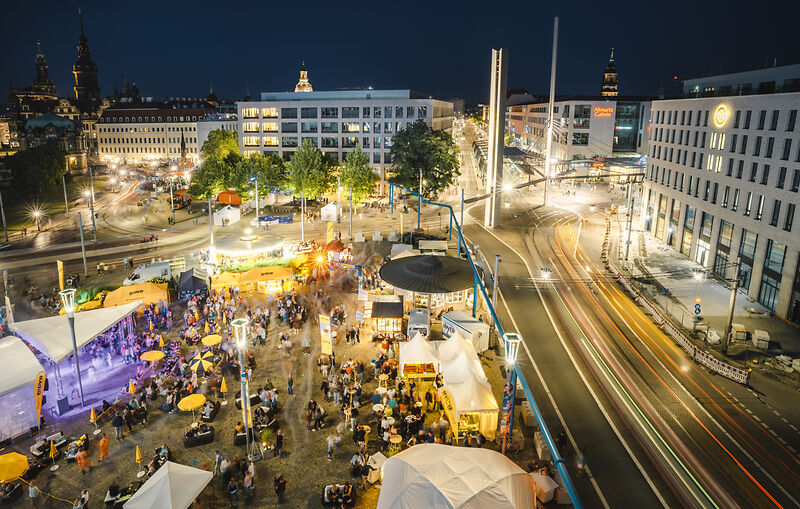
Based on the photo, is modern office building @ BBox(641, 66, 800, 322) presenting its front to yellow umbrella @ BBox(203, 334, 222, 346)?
yes

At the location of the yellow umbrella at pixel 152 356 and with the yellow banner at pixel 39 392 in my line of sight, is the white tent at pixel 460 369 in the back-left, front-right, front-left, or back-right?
back-left

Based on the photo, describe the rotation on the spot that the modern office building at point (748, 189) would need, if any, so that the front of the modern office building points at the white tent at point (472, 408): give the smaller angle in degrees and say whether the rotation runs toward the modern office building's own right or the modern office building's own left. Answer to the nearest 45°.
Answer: approximately 45° to the modern office building's own left

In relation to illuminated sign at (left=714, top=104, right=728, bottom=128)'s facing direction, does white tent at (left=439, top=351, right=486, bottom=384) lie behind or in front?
in front

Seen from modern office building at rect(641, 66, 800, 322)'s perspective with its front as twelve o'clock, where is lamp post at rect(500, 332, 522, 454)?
The lamp post is roughly at 11 o'clock from the modern office building.

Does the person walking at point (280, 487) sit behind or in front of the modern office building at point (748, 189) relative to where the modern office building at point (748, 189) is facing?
in front

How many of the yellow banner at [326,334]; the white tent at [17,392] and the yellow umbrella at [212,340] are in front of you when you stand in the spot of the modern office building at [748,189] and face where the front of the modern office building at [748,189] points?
3

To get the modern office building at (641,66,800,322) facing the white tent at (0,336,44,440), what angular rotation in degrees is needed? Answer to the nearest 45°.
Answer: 0° — it already faces it

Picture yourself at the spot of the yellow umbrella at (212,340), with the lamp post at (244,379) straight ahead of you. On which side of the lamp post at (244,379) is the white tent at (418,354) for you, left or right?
left

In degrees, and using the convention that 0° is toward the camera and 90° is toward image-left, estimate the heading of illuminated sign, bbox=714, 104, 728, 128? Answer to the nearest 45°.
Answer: approximately 45°

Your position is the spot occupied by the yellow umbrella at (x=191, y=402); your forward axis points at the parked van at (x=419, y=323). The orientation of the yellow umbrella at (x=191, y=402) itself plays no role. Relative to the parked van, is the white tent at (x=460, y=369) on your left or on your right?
right
